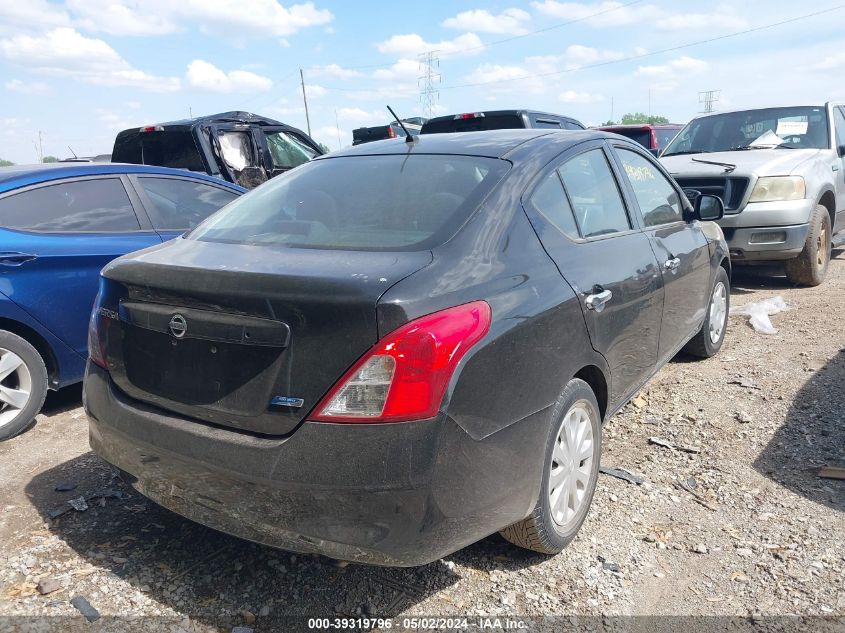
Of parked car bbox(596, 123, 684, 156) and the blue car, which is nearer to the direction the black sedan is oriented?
the parked car

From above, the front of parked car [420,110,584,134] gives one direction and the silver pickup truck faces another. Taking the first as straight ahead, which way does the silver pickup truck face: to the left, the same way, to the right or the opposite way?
the opposite way

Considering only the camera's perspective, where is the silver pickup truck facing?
facing the viewer and to the left of the viewer

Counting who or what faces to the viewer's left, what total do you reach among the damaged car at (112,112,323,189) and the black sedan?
0

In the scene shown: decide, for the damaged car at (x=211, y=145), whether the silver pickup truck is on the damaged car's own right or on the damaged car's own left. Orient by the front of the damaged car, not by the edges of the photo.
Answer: on the damaged car's own right

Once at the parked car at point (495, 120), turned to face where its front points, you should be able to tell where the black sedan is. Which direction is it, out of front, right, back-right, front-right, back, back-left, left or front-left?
back-right

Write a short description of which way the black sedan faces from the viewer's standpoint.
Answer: facing away from the viewer and to the right of the viewer

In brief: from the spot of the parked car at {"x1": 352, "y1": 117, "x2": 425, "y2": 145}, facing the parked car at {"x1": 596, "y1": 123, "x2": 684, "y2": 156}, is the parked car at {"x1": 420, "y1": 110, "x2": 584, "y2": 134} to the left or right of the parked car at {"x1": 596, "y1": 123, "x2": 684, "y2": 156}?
right

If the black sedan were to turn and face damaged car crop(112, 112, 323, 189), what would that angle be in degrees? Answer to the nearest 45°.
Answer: approximately 45° to its left

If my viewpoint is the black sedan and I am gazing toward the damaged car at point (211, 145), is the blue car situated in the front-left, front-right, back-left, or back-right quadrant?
front-left

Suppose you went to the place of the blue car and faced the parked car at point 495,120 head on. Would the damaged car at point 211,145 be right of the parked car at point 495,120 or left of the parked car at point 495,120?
left

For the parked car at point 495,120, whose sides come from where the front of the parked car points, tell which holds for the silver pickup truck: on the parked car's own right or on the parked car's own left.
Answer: on the parked car's own right

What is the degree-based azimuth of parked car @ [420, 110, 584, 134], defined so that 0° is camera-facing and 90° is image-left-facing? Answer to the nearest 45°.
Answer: approximately 225°

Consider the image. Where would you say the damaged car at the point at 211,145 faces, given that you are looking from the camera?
facing away from the viewer and to the right of the viewer
